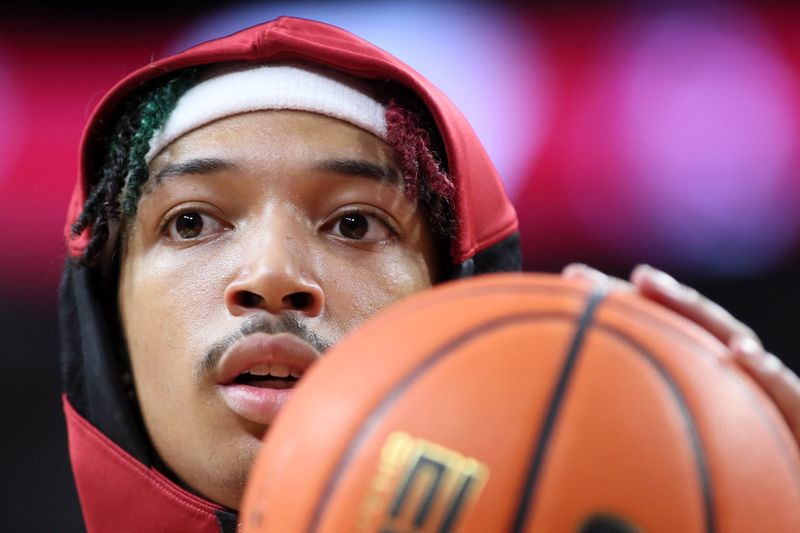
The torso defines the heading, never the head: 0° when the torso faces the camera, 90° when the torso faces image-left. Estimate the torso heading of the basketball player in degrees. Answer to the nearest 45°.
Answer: approximately 0°
